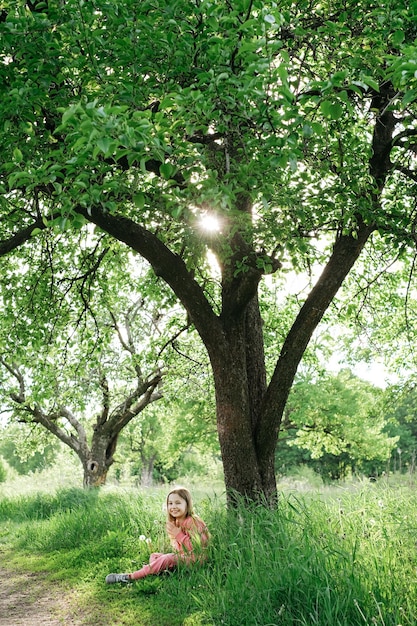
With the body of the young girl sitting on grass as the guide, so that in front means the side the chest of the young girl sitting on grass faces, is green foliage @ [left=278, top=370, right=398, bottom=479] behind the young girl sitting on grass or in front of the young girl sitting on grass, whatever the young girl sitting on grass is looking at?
behind
